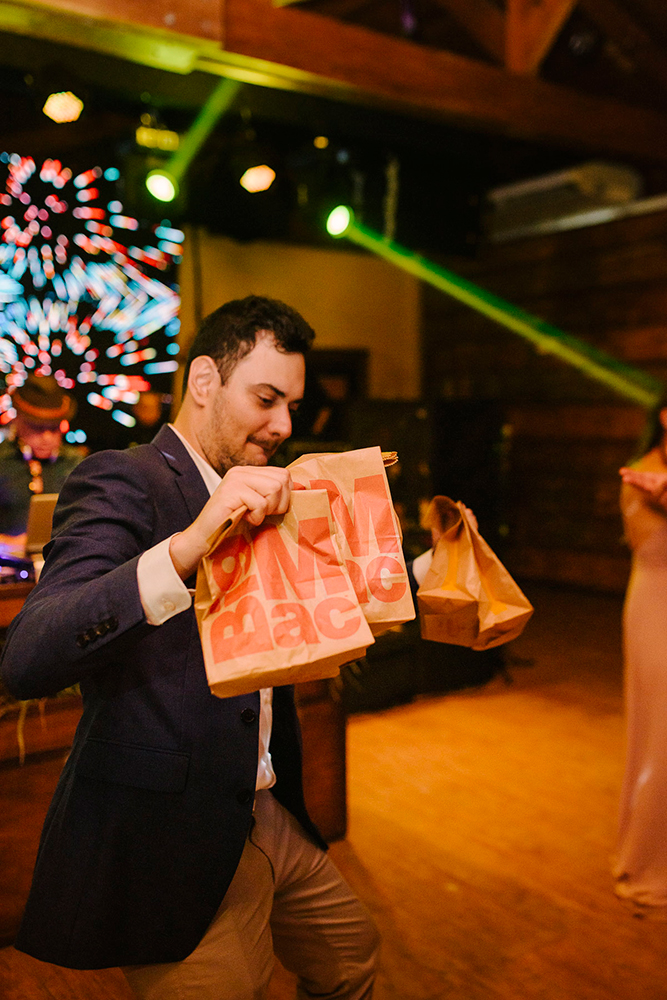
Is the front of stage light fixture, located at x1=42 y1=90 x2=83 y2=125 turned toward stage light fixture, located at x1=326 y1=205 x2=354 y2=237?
no

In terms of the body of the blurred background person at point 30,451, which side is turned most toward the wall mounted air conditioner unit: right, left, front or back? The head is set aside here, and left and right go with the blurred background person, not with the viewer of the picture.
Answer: left

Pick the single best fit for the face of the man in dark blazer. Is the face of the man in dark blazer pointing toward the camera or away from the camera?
toward the camera

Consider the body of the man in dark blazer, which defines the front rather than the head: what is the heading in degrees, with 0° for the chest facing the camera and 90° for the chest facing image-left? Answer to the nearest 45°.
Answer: approximately 315°

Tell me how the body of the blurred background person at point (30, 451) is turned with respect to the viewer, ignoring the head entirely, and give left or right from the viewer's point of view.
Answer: facing the viewer

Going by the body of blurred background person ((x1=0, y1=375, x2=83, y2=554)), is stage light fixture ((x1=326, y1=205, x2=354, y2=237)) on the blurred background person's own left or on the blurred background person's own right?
on the blurred background person's own left

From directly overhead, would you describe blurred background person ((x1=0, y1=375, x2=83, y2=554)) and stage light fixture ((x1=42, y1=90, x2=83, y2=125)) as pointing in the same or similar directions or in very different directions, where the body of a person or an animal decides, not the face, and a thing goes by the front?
same or similar directions

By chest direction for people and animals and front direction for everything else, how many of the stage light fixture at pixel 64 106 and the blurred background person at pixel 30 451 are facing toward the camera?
2

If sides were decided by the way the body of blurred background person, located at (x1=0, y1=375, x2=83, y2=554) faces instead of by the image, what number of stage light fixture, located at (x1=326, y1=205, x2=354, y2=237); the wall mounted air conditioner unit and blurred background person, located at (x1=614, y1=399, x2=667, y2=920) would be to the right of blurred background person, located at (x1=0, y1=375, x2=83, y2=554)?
0

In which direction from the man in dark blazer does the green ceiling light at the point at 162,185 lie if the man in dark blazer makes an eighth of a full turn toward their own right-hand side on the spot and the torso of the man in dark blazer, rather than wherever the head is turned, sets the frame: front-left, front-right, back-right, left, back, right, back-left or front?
back

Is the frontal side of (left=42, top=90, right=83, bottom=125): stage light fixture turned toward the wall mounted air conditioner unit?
no
